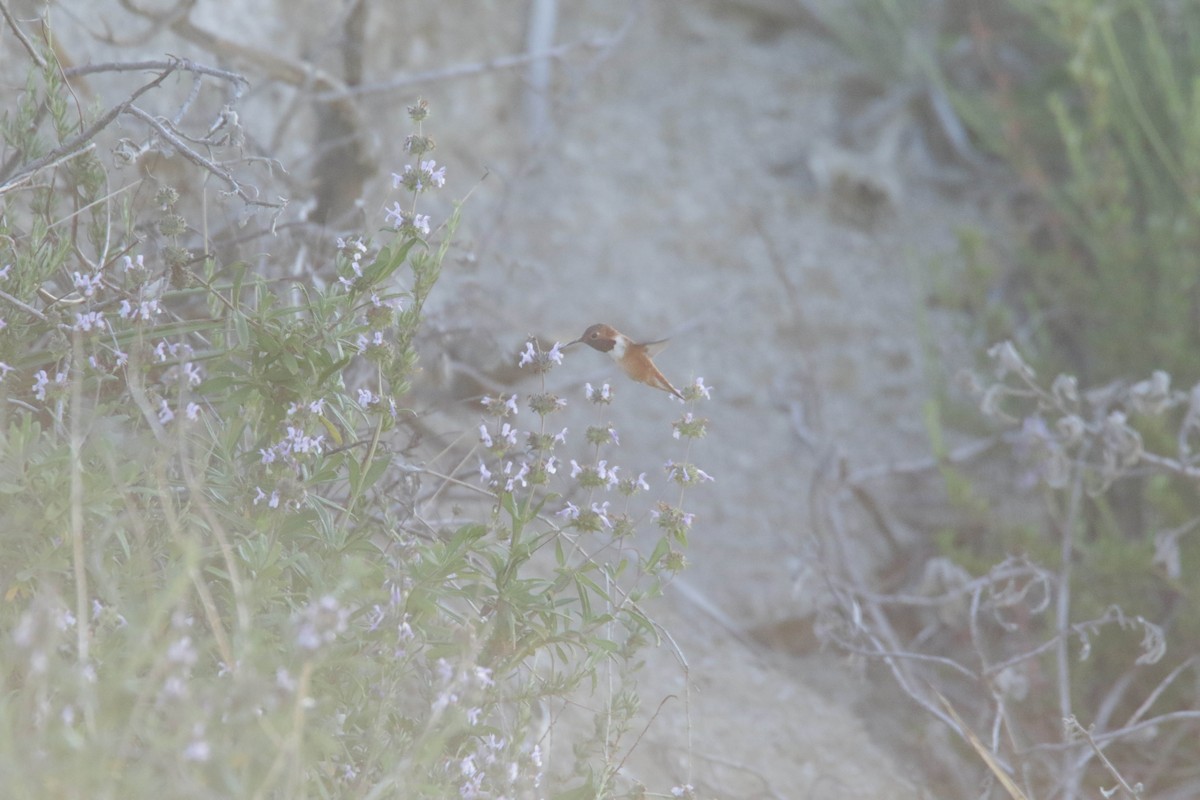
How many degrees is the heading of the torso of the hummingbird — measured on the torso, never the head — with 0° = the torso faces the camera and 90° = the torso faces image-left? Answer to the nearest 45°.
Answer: approximately 90°
